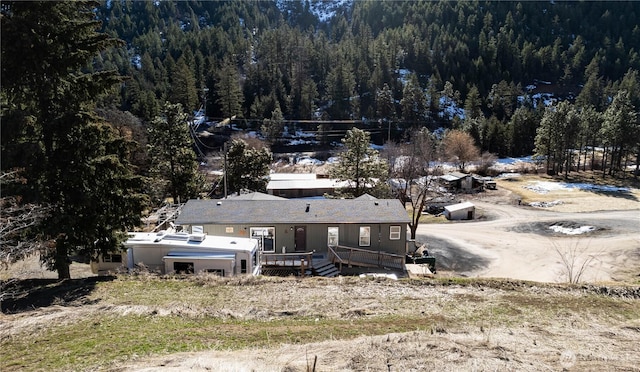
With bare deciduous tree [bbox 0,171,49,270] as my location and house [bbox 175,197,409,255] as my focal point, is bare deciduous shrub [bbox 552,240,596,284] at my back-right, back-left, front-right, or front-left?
front-right

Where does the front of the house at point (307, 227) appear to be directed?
toward the camera

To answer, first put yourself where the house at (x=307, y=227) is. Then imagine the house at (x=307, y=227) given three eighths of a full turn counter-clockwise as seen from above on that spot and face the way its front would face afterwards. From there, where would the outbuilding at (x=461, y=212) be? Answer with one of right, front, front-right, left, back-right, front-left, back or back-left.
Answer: front

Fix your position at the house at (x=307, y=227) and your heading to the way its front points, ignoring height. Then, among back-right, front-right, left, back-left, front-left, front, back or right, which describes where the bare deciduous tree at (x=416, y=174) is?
back-left

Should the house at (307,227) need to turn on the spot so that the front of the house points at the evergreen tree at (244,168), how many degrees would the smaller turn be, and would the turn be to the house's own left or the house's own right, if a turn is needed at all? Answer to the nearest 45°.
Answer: approximately 180°

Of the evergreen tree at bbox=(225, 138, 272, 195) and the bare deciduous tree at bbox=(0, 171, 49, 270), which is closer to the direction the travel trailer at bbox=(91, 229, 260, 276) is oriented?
the bare deciduous tree

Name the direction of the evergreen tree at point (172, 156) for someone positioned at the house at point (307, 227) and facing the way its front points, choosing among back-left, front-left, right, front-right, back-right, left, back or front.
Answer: back-right
